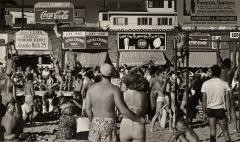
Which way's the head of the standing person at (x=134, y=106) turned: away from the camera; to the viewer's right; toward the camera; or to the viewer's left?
away from the camera

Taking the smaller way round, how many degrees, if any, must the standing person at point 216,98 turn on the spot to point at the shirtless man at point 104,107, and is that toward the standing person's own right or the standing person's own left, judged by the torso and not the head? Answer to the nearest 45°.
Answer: approximately 135° to the standing person's own left

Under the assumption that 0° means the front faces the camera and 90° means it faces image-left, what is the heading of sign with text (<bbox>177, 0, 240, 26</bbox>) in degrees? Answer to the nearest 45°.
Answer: approximately 0°

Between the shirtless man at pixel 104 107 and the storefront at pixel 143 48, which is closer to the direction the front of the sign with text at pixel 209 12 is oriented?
the shirtless man

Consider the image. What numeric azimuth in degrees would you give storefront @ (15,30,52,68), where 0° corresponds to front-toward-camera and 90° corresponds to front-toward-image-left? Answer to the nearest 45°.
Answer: approximately 0°

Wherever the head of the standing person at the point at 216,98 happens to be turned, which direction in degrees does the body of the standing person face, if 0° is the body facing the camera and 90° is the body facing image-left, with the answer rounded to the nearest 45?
approximately 180°

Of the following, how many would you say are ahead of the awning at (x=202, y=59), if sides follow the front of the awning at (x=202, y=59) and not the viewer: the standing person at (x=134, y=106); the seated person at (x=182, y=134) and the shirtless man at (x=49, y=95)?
3

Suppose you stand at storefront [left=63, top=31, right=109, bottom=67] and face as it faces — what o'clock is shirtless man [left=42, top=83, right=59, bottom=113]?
The shirtless man is roughly at 12 o'clock from the storefront.

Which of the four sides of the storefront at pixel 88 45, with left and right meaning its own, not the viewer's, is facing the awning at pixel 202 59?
left

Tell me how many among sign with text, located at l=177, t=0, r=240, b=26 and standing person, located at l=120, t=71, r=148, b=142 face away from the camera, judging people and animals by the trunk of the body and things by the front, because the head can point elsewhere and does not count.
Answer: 1
